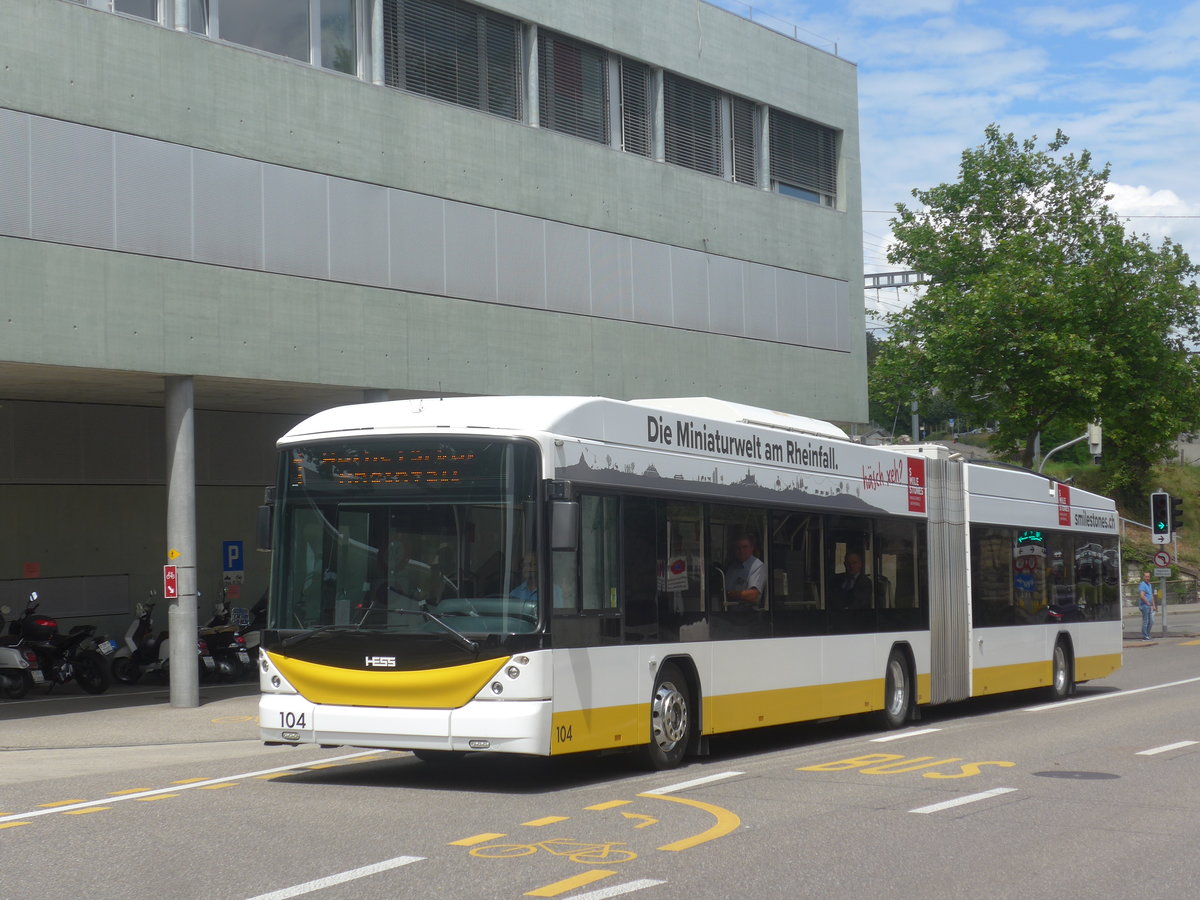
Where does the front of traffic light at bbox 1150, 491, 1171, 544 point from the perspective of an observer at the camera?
facing the viewer

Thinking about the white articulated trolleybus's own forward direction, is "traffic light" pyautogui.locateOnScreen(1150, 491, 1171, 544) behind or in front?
behind

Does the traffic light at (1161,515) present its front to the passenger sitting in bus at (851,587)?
yes

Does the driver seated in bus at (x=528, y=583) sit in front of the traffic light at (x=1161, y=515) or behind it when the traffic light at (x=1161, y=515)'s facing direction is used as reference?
in front

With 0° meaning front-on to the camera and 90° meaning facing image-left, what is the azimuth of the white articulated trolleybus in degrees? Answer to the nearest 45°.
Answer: approximately 45°

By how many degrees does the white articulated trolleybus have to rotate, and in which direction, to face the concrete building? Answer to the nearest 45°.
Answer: approximately 135° to its right

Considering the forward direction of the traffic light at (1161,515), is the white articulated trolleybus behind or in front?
in front

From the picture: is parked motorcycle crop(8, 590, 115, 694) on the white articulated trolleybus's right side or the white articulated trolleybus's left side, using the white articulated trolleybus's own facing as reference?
on its right

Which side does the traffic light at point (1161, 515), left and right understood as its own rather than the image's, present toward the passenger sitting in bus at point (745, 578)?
front

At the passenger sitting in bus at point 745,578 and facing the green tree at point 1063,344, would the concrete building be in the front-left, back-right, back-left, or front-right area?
front-left

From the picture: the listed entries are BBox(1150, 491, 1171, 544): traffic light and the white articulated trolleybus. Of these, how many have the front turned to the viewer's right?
0

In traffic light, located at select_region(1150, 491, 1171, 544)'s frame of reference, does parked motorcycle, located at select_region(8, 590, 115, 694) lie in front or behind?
in front

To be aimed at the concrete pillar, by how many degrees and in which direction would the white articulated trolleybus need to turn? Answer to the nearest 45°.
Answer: approximately 90° to its right
